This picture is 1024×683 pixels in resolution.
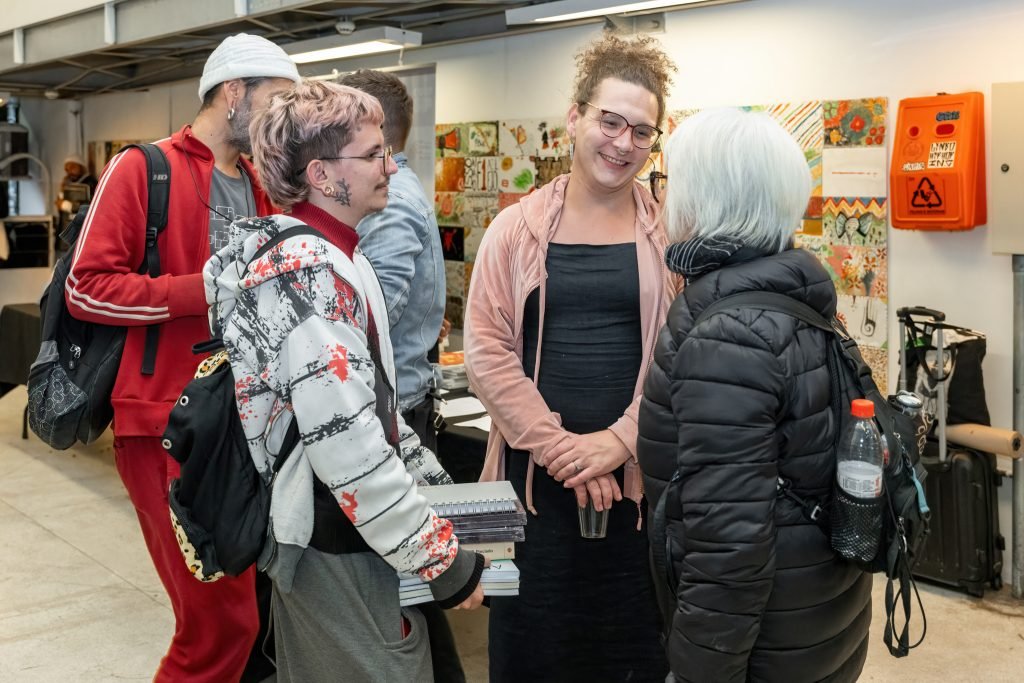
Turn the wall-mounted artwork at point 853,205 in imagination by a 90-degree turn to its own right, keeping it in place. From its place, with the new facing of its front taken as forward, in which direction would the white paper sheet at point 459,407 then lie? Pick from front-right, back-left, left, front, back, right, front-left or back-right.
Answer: front-left

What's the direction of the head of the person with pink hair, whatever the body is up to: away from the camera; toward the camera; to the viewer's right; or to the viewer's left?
to the viewer's right

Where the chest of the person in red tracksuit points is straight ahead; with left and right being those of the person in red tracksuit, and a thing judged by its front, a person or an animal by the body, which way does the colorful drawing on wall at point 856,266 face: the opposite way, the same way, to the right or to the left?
to the right

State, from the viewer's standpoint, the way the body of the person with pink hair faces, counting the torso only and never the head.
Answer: to the viewer's right

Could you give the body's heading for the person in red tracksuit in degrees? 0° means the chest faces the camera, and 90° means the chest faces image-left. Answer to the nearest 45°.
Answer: approximately 315°

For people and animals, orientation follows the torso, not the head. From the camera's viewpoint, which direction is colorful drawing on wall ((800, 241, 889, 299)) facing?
toward the camera

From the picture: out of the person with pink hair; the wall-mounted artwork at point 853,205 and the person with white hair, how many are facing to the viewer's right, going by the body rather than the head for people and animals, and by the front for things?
1

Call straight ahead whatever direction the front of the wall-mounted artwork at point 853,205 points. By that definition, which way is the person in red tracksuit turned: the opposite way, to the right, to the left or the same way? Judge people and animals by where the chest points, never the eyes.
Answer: to the left

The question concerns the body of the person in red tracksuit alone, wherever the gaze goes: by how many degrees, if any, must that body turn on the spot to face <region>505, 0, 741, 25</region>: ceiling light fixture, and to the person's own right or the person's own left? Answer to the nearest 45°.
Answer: approximately 90° to the person's own left

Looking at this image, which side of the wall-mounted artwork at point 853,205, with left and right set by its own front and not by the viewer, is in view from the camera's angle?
front

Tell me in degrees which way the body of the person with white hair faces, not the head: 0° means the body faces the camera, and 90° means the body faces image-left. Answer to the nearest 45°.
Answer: approximately 135°
